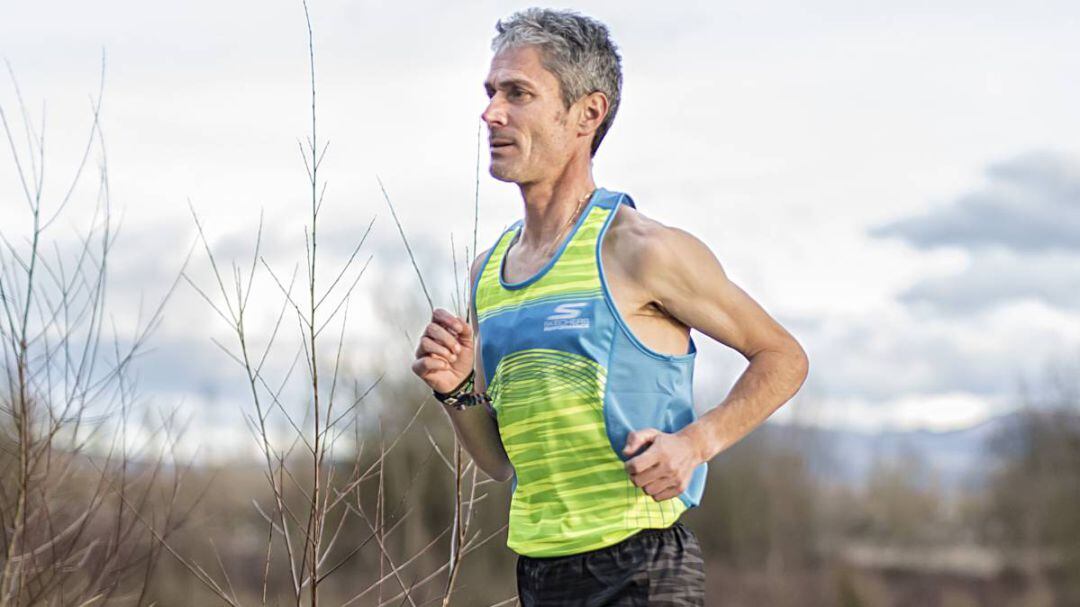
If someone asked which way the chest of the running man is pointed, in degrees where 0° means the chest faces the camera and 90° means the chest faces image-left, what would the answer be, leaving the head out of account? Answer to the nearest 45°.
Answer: approximately 45°
